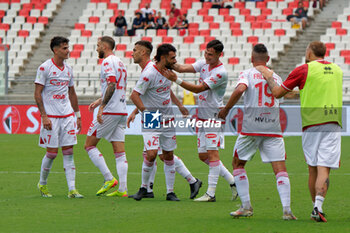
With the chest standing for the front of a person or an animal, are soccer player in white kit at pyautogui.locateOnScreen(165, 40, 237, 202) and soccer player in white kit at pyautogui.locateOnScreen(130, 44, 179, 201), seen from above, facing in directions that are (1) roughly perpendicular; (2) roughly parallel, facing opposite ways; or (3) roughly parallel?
roughly perpendicular

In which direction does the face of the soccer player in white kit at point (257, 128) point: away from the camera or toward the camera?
away from the camera

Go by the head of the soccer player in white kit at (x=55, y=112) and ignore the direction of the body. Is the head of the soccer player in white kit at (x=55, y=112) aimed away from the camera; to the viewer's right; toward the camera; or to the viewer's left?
to the viewer's right

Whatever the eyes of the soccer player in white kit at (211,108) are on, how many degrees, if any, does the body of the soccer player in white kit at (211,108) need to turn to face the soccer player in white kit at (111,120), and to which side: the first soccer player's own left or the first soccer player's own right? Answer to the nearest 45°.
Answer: approximately 45° to the first soccer player's own right

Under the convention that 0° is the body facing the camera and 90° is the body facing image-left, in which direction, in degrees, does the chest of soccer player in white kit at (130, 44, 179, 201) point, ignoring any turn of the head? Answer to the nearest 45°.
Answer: approximately 315°

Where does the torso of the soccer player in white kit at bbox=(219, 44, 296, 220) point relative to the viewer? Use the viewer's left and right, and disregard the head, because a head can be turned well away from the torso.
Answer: facing away from the viewer
